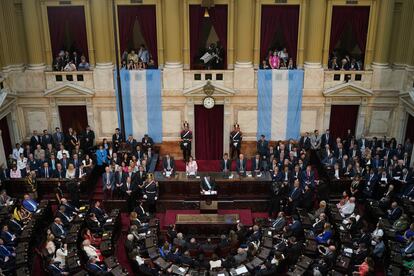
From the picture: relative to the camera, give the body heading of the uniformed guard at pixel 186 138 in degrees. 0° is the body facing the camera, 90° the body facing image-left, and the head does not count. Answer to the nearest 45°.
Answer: approximately 0°

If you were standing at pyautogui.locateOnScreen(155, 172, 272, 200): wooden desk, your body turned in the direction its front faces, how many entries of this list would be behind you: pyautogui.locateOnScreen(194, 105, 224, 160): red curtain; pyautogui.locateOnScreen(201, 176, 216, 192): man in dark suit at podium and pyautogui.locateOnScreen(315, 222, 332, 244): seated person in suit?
1

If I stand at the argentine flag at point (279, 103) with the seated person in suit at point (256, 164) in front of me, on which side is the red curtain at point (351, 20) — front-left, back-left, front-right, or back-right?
back-left

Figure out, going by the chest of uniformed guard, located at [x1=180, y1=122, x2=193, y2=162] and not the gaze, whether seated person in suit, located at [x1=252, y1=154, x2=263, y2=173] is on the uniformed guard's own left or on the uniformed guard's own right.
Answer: on the uniformed guard's own left

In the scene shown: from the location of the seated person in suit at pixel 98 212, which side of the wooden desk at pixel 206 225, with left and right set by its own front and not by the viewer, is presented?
right

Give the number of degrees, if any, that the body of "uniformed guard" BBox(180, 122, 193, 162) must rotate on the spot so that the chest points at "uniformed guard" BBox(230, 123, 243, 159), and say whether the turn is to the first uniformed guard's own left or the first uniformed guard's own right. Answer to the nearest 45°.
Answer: approximately 90° to the first uniformed guard's own left

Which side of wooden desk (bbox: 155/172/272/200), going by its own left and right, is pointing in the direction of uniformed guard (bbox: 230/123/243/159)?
back

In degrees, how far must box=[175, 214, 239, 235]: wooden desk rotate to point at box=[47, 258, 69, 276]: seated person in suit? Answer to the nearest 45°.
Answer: approximately 45° to its right

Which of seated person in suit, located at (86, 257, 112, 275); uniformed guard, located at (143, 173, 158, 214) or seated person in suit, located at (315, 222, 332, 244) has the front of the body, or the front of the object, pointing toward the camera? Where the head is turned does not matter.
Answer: the uniformed guard

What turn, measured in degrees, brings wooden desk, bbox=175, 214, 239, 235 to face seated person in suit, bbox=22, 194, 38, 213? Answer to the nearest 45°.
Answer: approximately 90° to its right

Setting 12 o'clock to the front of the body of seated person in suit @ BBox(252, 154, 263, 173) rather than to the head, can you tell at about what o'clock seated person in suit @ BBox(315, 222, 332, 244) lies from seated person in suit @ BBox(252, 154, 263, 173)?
seated person in suit @ BBox(315, 222, 332, 244) is roughly at 11 o'clock from seated person in suit @ BBox(252, 154, 263, 173).
